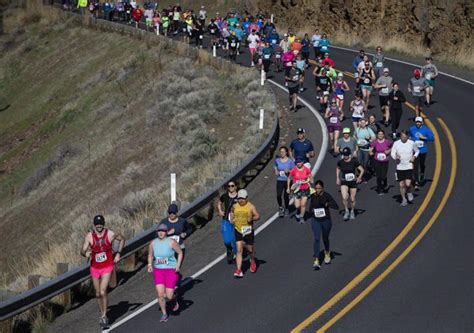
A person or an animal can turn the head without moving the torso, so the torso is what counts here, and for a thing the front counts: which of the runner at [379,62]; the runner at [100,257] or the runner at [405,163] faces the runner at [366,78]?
the runner at [379,62]

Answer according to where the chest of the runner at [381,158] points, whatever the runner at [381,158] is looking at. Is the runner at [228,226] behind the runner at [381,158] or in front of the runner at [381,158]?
in front

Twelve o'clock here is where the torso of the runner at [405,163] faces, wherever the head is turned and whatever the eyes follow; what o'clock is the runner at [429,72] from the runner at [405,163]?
the runner at [429,72] is roughly at 6 o'clock from the runner at [405,163].

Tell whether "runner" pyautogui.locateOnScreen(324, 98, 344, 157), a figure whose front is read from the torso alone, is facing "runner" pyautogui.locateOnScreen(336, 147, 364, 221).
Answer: yes

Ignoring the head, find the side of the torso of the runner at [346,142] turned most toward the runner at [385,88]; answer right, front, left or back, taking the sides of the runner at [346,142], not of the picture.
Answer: back

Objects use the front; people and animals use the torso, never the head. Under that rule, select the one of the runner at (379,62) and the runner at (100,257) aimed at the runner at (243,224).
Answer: the runner at (379,62)
